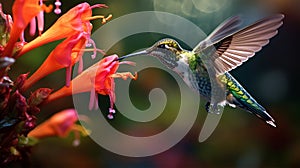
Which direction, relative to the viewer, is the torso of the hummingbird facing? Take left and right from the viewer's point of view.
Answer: facing to the left of the viewer

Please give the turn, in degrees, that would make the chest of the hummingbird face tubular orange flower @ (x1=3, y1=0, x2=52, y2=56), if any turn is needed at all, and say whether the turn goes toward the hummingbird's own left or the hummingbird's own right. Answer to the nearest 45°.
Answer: approximately 45° to the hummingbird's own left

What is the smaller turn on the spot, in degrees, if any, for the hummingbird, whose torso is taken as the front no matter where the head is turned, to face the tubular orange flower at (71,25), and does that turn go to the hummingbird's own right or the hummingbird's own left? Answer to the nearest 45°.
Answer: approximately 45° to the hummingbird's own left
